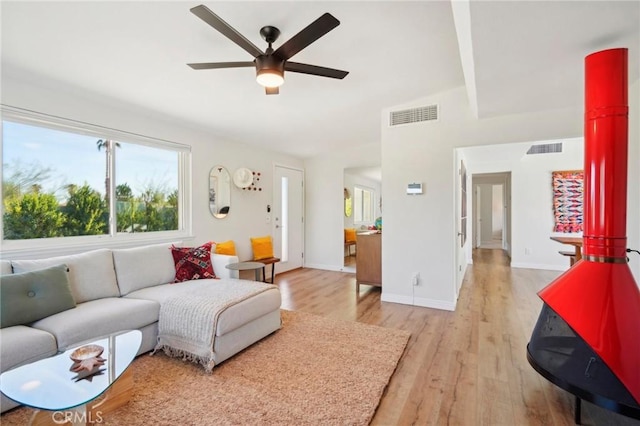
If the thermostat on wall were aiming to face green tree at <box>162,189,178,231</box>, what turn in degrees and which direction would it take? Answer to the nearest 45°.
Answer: approximately 90° to its right

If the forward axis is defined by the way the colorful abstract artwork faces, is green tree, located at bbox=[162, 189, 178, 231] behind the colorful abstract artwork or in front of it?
in front

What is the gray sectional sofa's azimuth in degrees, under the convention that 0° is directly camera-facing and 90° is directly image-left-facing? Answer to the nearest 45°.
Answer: approximately 315°

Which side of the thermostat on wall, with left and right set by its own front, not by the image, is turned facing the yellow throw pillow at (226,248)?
right

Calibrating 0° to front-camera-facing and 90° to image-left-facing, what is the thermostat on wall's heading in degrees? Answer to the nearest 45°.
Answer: approximately 0°

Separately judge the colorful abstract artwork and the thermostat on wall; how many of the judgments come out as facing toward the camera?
2

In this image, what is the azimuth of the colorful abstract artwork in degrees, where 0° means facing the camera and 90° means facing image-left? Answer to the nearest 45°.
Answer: approximately 0°

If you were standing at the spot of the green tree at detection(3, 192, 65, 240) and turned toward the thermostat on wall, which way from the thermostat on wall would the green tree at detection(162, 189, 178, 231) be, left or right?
left
